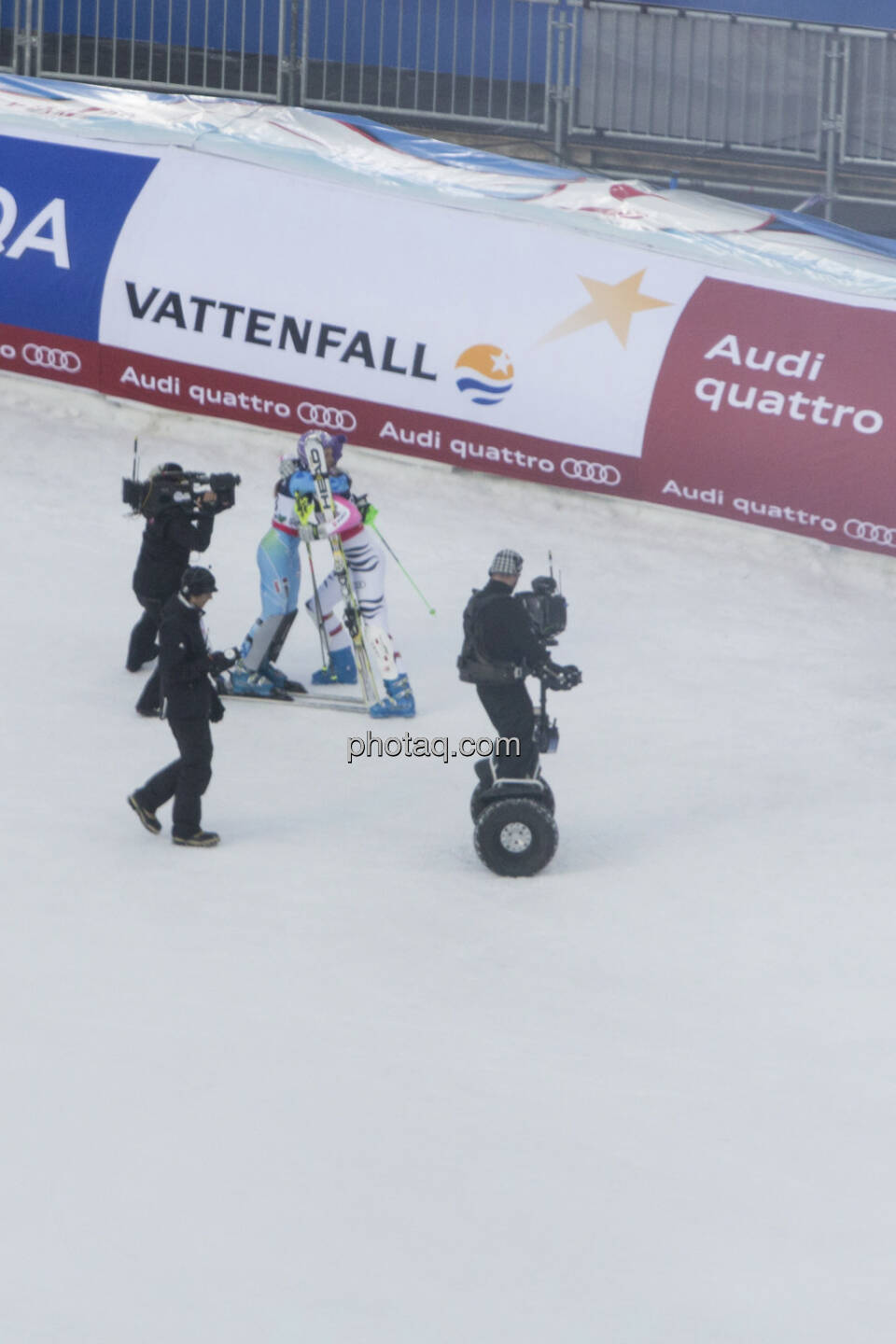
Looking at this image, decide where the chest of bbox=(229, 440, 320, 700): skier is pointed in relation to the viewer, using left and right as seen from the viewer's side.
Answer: facing to the right of the viewer

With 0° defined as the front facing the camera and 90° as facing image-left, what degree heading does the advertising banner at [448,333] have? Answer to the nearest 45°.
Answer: approximately 0°

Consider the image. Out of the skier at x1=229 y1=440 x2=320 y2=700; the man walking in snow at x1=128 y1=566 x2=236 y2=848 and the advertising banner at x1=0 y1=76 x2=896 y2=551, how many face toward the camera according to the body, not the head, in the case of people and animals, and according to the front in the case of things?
1

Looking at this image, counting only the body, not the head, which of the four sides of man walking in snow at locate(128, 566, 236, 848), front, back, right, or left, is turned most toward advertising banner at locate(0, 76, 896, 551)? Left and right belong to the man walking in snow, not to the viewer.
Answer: left

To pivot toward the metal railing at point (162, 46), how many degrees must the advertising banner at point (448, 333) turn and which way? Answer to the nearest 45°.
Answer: approximately 135° to its right

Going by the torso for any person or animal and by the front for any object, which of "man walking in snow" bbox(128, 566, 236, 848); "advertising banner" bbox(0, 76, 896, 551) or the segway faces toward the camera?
the advertising banner

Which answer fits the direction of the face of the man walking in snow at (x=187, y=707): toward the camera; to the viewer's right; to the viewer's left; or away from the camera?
to the viewer's right

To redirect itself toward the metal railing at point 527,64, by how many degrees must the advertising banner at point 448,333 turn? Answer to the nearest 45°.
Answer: approximately 180°

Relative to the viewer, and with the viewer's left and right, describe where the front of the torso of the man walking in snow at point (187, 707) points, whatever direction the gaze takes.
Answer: facing to the right of the viewer
